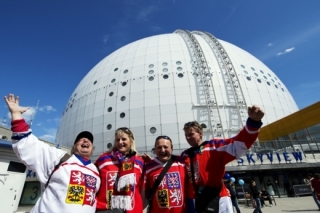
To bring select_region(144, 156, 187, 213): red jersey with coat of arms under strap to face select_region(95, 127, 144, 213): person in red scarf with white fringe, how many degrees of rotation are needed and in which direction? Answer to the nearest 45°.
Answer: approximately 90° to its right

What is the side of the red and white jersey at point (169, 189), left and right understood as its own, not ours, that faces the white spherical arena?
back

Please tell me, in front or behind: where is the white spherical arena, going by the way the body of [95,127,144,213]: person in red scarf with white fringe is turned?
behind

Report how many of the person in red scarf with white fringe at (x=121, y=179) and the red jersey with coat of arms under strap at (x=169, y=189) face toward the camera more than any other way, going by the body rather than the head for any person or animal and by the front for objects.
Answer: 2

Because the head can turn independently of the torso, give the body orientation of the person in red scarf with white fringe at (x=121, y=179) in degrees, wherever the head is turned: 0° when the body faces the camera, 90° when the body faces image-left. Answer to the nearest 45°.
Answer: approximately 0°

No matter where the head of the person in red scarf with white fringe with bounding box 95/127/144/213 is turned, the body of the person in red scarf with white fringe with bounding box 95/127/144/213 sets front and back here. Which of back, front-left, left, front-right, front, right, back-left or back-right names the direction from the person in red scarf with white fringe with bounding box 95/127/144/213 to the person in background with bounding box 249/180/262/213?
back-left

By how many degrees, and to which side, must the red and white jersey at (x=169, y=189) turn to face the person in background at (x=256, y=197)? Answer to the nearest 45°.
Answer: approximately 135° to its left

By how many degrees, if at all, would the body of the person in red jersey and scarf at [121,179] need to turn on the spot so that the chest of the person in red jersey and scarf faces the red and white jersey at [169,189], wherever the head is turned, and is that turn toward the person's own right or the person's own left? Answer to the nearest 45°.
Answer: approximately 90° to the person's own left

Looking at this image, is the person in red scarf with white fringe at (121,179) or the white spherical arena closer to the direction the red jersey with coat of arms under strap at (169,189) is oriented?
the person in red scarf with white fringe

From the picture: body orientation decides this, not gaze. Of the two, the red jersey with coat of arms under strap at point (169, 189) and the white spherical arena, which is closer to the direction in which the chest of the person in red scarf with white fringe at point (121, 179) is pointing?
the red jersey with coat of arms under strap
